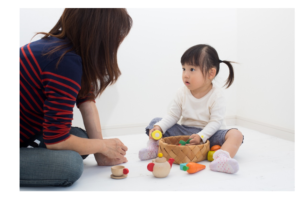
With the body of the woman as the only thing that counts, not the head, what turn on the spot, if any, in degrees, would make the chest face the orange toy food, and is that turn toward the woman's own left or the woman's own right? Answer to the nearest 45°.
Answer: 0° — they already face it

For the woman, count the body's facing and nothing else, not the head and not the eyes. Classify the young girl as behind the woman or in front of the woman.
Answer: in front

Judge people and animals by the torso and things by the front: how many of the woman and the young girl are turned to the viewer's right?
1

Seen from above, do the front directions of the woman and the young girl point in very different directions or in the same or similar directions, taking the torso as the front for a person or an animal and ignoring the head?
very different directions

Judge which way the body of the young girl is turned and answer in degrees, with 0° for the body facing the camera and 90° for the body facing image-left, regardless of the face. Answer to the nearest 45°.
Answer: approximately 45°

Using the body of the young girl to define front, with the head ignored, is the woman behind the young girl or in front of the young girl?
in front

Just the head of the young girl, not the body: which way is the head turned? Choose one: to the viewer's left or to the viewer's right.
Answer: to the viewer's left

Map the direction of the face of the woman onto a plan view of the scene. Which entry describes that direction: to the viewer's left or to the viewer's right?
to the viewer's right

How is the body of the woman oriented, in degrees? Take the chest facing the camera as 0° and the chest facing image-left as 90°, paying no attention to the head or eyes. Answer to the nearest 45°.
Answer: approximately 270°
